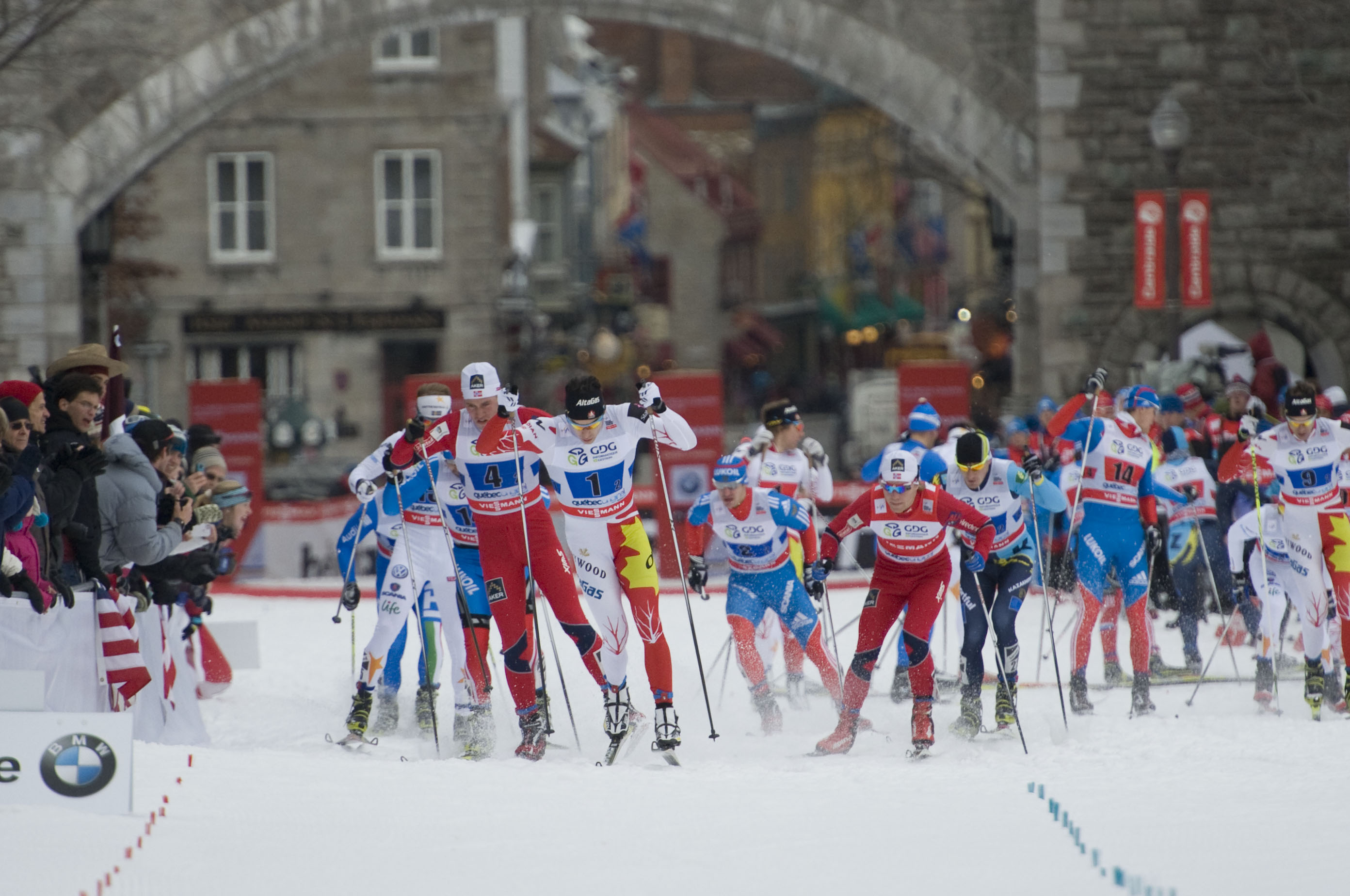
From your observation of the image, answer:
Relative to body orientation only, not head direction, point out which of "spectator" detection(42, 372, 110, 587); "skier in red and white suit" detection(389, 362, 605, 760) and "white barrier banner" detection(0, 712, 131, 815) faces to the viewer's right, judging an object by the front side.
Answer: the spectator

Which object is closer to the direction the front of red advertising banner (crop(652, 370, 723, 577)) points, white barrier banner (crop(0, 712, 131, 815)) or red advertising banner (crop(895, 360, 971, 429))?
the white barrier banner

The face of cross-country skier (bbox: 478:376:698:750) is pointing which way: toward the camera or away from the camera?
toward the camera

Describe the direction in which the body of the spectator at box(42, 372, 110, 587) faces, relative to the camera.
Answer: to the viewer's right

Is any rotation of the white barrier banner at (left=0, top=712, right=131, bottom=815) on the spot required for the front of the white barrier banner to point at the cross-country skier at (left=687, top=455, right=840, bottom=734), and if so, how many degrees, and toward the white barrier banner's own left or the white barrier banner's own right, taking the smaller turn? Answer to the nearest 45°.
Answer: approximately 135° to the white barrier banner's own left

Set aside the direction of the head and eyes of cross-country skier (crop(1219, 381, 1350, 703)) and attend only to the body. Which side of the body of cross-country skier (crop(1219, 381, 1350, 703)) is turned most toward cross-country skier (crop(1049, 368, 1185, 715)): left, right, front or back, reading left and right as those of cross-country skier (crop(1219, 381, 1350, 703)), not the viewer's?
right

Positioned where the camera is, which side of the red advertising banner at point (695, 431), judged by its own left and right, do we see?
front

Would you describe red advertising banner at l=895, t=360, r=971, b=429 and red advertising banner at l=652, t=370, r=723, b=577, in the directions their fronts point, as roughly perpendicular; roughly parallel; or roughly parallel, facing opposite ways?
roughly parallel

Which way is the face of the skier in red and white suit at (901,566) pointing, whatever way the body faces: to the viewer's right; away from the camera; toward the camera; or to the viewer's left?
toward the camera

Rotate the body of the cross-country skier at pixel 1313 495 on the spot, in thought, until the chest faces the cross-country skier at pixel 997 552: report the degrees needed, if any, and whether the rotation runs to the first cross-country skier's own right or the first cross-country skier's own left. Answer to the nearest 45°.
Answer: approximately 45° to the first cross-country skier's own right

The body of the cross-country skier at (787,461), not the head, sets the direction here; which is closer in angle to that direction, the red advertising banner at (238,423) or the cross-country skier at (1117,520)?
the cross-country skier

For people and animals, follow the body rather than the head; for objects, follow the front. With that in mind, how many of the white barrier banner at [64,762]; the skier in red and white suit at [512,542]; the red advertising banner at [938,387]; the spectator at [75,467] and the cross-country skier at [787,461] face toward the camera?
4

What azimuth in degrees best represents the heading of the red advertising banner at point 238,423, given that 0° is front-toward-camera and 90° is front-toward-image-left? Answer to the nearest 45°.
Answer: approximately 0°

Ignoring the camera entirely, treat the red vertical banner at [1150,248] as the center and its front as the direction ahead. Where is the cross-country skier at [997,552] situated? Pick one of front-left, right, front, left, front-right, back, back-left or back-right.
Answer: front

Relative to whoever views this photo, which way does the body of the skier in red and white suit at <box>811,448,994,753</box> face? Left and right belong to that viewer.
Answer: facing the viewer

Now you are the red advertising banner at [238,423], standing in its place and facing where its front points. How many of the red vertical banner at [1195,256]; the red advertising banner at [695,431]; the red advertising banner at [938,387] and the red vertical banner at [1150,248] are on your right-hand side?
0

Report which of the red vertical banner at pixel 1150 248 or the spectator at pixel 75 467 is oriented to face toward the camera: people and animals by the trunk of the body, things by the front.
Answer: the red vertical banner

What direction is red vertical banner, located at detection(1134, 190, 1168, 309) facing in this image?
toward the camera
